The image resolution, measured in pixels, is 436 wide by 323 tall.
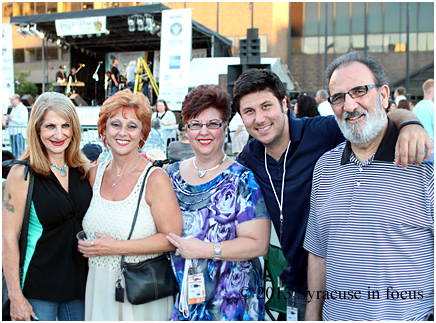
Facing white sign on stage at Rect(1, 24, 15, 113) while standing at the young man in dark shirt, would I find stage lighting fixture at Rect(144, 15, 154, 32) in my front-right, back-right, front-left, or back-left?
front-right

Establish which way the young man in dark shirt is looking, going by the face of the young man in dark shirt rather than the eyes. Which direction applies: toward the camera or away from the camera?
toward the camera

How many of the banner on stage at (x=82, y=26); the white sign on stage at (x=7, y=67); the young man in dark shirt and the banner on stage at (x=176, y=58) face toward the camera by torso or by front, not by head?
4

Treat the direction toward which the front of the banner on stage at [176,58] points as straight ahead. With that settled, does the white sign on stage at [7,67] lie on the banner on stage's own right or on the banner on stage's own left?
on the banner on stage's own right

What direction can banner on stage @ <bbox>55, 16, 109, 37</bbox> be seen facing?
toward the camera

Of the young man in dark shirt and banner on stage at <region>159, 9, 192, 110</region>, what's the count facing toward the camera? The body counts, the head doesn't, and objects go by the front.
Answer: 2

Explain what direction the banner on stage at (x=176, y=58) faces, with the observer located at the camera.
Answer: facing the viewer

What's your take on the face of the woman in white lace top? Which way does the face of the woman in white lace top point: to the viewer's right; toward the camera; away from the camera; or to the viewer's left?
toward the camera

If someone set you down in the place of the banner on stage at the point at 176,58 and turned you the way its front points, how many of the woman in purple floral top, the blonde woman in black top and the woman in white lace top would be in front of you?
3

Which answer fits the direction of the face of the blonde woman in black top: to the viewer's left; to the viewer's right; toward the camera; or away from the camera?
toward the camera

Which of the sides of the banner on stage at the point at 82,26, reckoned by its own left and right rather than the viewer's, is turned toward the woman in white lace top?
front

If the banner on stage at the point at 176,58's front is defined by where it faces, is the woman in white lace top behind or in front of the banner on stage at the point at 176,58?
in front

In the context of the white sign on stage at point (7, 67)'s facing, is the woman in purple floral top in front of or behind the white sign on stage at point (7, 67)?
in front

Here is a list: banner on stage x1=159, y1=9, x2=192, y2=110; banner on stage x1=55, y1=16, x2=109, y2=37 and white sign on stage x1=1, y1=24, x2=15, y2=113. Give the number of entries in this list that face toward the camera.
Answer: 3

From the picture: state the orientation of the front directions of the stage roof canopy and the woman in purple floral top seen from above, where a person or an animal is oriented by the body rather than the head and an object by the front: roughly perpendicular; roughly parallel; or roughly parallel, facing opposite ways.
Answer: roughly parallel

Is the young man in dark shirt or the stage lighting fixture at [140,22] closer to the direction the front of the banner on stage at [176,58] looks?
the young man in dark shirt

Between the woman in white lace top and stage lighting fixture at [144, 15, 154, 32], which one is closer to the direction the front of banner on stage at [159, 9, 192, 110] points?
the woman in white lace top
